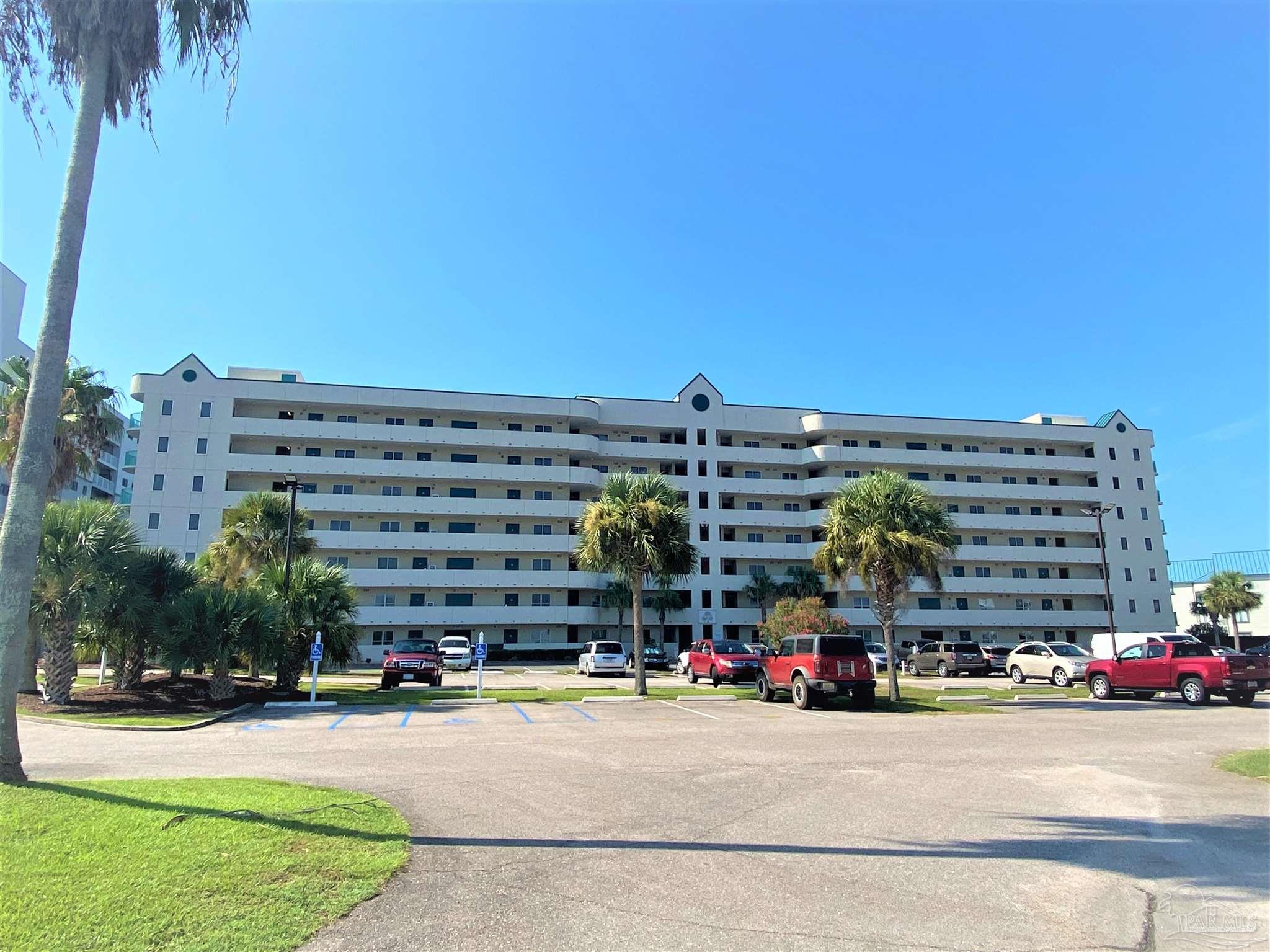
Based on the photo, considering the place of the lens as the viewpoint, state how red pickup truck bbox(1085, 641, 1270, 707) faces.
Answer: facing away from the viewer and to the left of the viewer

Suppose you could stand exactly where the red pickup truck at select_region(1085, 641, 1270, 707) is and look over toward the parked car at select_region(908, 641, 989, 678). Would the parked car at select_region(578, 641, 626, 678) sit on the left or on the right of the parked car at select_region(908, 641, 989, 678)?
left

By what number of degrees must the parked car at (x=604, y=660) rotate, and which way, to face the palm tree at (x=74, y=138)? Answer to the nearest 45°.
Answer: approximately 180°

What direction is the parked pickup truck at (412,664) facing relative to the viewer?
toward the camera

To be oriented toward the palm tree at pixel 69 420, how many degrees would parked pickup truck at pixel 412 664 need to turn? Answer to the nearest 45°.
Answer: approximately 90° to its right

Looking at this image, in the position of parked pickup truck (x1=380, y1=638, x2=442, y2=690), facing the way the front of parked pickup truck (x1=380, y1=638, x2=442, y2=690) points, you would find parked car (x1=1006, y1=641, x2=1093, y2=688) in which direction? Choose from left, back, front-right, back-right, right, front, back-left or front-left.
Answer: left

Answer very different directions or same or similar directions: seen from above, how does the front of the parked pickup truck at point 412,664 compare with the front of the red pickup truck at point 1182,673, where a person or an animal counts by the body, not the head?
very different directions

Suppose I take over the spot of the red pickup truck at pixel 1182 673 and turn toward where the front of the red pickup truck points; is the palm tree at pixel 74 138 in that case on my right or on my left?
on my left

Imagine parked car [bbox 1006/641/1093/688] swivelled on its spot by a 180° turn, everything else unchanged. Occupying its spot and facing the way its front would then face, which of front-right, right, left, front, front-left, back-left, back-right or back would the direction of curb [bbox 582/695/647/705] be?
left

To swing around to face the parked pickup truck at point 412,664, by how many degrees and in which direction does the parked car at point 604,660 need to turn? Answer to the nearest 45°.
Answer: approximately 135° to its left

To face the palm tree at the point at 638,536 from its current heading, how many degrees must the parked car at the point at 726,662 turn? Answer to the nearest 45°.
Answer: approximately 90° to its right

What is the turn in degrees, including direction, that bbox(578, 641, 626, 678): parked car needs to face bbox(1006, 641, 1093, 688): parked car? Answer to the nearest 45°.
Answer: approximately 90° to its right

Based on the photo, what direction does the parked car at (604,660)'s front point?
away from the camera

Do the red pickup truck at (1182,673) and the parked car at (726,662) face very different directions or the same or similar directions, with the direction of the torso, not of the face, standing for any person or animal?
very different directions
